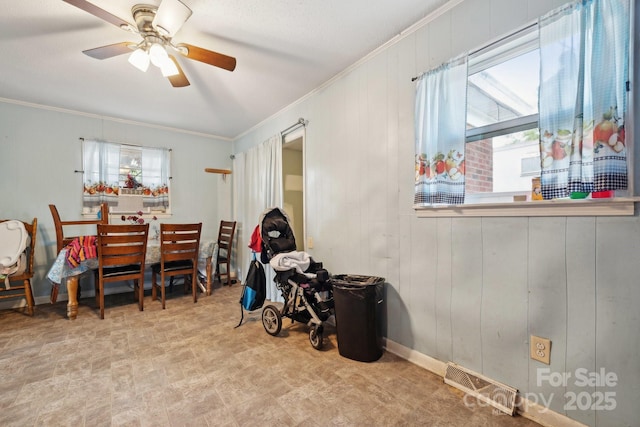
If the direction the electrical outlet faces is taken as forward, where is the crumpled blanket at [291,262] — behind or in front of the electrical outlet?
in front

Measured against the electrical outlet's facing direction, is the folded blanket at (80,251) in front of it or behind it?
in front

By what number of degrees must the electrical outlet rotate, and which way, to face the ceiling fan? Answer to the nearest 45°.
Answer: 0° — it already faces it

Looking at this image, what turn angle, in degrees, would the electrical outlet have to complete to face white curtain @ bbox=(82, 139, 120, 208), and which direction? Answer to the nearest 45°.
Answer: approximately 45° to its right

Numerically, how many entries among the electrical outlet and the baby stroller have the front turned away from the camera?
0

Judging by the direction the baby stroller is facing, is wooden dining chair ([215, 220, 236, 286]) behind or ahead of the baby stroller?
behind

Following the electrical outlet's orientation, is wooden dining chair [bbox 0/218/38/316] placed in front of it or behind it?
in front

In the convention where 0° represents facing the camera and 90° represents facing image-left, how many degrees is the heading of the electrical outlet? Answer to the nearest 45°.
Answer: approximately 45°

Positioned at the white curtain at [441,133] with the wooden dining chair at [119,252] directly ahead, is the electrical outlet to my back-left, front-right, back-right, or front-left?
back-left
